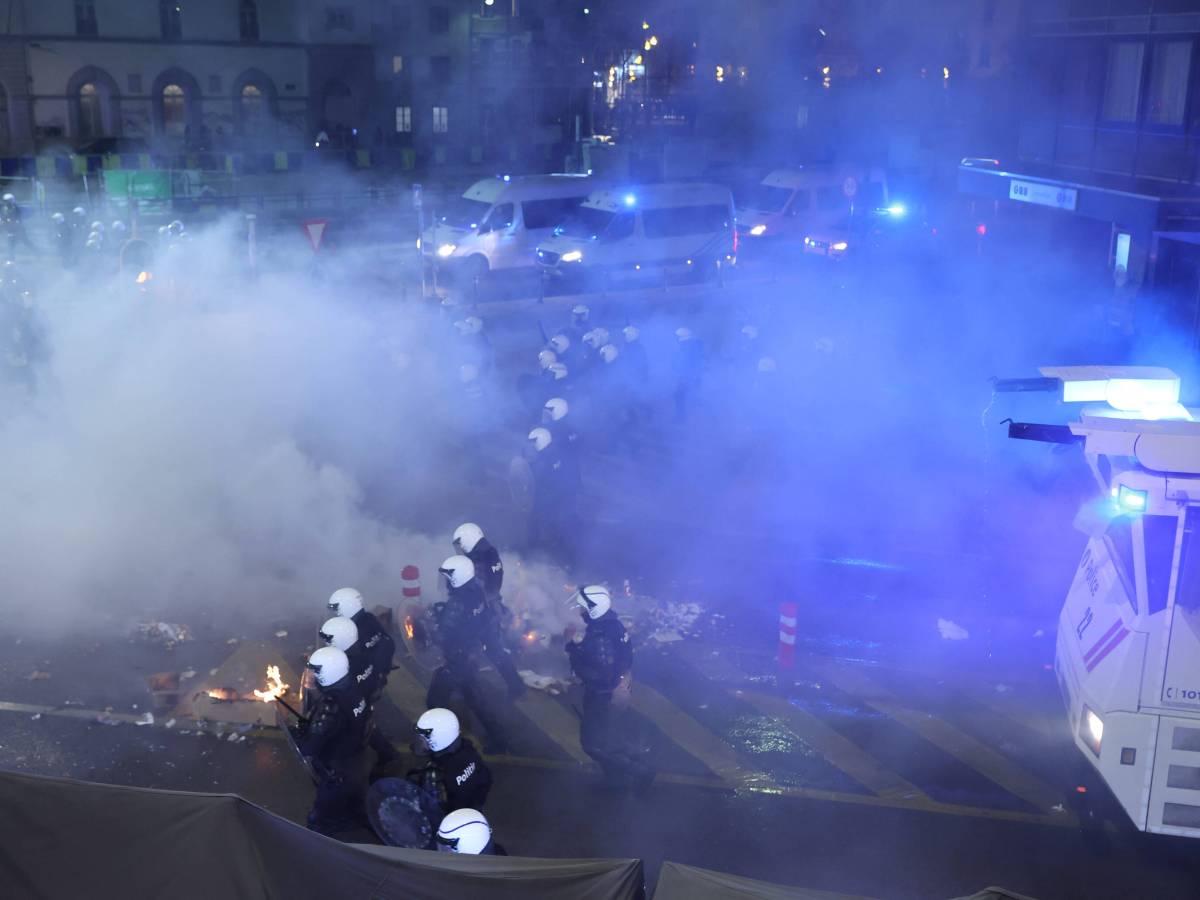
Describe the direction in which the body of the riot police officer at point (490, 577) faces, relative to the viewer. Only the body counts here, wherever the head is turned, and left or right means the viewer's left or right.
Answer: facing to the left of the viewer

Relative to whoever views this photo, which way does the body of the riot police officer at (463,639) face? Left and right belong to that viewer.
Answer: facing to the left of the viewer

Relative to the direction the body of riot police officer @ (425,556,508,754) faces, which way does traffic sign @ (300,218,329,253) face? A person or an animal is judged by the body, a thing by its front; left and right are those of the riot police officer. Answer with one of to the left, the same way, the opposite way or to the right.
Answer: to the left

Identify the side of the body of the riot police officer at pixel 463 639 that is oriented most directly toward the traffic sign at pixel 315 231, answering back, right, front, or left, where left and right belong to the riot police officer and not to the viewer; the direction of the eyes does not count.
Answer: right

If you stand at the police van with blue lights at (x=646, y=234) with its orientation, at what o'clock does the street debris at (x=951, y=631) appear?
The street debris is roughly at 10 o'clock from the police van with blue lights.

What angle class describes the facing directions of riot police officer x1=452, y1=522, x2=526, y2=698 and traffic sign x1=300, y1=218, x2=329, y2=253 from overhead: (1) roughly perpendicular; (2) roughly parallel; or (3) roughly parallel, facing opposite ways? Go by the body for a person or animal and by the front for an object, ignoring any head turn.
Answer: roughly perpendicular

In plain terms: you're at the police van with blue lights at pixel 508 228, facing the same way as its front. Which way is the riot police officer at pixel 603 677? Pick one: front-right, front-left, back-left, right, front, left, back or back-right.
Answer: front-left

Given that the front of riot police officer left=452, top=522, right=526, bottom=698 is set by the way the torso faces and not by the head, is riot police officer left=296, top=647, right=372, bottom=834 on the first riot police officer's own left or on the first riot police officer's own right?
on the first riot police officer's own left

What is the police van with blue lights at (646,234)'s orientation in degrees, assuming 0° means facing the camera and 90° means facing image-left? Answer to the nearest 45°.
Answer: approximately 45°
